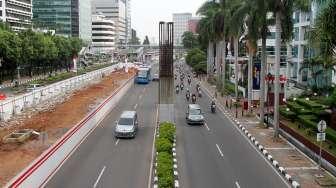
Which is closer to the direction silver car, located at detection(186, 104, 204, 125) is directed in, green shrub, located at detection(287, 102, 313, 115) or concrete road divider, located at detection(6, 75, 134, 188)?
the concrete road divider

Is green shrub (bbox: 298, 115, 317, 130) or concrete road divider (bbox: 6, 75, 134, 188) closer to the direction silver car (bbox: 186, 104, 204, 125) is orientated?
the concrete road divider

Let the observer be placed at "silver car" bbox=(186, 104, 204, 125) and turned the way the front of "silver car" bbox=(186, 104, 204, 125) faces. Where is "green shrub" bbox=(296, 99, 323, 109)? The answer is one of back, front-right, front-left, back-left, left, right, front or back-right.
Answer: left

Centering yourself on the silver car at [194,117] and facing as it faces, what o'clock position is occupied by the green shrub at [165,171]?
The green shrub is roughly at 12 o'clock from the silver car.

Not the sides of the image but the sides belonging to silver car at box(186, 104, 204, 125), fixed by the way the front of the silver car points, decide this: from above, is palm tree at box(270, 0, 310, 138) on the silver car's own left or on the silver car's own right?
on the silver car's own left

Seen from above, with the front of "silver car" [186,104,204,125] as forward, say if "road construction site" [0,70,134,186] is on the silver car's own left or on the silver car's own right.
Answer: on the silver car's own right

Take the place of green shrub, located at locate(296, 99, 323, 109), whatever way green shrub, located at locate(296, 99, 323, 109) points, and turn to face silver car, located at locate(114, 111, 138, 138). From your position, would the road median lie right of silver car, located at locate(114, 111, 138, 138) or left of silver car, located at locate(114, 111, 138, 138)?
left

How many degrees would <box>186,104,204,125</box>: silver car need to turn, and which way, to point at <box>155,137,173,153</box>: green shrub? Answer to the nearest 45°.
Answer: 0° — it already faces it

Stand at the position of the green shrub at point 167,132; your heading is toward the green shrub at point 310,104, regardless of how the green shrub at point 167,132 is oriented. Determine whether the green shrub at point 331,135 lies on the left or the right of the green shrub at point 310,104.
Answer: right

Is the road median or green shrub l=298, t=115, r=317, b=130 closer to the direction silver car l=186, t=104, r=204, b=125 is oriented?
the road median

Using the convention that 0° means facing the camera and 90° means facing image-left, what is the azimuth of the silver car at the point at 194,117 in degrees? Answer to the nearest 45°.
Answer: approximately 0°

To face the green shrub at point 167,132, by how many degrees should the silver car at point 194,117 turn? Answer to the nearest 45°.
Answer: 0° — it already faces it

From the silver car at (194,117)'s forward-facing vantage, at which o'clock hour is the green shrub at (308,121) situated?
The green shrub is roughly at 10 o'clock from the silver car.

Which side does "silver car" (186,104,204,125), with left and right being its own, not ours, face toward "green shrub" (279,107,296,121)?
left

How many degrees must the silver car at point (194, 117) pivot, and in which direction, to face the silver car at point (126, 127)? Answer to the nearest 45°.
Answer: approximately 45° to its right
